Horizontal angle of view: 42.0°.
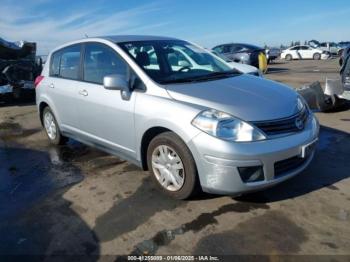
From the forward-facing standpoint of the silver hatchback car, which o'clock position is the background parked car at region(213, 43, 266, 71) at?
The background parked car is roughly at 8 o'clock from the silver hatchback car.

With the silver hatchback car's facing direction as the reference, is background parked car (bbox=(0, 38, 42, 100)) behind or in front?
behind

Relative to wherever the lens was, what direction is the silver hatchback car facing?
facing the viewer and to the right of the viewer

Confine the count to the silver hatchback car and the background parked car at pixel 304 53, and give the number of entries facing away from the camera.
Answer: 0
